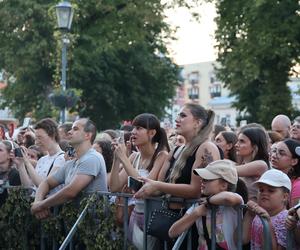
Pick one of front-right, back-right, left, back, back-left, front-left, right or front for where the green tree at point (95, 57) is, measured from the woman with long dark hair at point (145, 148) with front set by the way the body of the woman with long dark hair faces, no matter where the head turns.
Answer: back-right

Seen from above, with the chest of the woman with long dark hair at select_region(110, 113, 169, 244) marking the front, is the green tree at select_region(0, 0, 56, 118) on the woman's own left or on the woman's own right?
on the woman's own right

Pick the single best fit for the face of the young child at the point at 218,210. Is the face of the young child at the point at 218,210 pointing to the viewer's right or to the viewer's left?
to the viewer's left

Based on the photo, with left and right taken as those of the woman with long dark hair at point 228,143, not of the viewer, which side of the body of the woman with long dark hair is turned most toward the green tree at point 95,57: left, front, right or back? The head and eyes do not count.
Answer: right

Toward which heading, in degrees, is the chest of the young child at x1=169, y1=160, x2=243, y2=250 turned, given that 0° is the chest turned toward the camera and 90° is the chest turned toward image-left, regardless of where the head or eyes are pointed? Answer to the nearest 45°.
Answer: approximately 45°
